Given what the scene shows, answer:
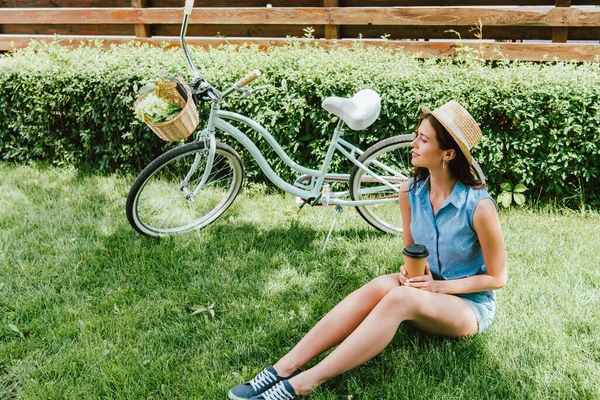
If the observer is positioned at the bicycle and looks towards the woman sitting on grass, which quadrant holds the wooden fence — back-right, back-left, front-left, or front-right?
back-left

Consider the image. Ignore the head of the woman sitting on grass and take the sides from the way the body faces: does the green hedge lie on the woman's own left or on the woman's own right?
on the woman's own right

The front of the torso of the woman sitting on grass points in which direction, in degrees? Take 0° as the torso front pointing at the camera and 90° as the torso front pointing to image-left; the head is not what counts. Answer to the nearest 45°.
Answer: approximately 45°

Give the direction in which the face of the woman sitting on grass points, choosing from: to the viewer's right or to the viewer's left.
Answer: to the viewer's left

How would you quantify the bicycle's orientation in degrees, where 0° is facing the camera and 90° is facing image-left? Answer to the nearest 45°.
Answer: approximately 90°

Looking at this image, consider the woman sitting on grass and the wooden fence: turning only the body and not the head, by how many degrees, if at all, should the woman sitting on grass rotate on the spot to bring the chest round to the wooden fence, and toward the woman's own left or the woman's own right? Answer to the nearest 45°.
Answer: approximately 135° to the woman's own right

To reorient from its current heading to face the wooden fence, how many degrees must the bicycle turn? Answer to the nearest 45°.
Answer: approximately 90° to its right

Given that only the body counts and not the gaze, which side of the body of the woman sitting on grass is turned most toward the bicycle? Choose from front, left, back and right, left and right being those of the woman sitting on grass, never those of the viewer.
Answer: right
